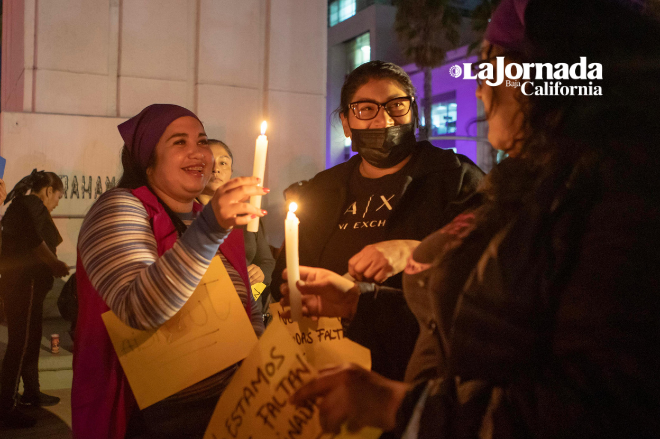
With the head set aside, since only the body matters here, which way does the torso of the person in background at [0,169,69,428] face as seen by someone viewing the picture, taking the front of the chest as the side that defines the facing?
to the viewer's right

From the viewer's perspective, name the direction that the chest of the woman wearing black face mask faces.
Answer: toward the camera

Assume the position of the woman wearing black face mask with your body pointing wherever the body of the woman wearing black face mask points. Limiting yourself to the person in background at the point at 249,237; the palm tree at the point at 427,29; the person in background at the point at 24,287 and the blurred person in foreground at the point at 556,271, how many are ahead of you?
1

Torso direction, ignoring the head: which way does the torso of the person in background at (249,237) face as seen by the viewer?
toward the camera

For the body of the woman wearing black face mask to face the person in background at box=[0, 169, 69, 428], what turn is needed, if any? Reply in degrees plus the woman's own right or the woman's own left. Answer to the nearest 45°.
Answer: approximately 135° to the woman's own right

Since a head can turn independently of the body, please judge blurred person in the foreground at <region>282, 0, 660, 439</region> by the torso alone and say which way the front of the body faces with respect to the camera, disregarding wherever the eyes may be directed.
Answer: to the viewer's left

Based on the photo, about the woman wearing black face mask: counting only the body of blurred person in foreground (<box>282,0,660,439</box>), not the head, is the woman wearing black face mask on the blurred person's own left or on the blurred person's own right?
on the blurred person's own right

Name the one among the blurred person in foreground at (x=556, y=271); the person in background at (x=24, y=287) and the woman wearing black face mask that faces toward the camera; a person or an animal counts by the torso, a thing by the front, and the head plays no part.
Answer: the woman wearing black face mask

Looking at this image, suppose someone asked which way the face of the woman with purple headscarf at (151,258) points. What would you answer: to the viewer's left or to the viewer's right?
to the viewer's right

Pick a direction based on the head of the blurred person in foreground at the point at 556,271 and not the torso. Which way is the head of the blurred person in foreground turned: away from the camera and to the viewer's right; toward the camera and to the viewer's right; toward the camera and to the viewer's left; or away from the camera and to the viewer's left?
away from the camera and to the viewer's left
